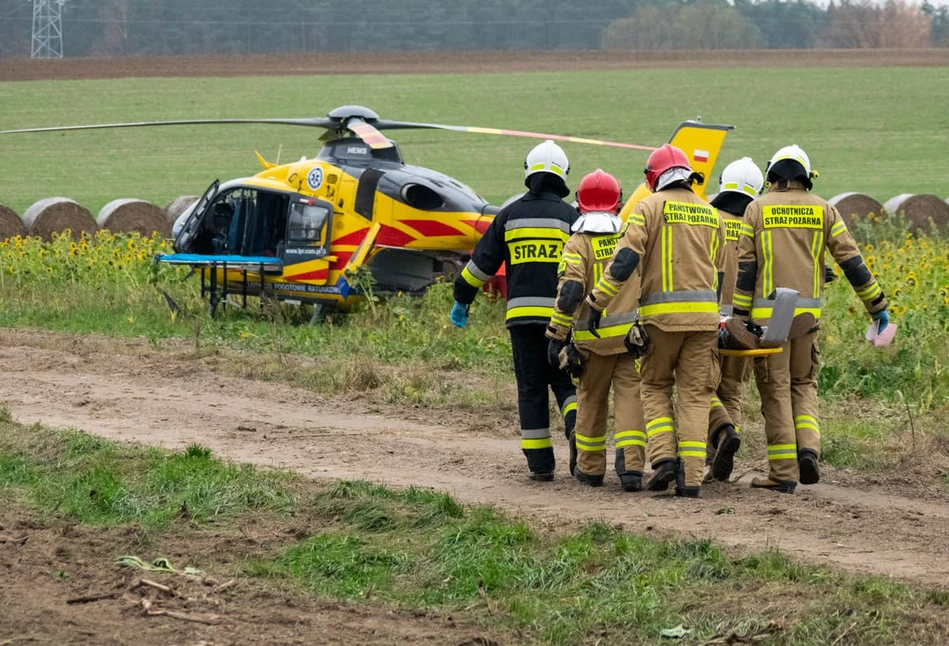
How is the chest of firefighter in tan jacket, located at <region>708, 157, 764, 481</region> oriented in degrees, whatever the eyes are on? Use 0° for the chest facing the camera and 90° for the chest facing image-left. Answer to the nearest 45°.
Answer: approximately 180°

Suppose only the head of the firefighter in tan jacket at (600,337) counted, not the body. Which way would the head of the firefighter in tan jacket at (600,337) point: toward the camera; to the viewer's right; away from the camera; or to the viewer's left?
away from the camera

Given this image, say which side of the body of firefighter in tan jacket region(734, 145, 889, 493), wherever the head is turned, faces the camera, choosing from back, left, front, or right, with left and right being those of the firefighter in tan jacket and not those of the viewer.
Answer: back

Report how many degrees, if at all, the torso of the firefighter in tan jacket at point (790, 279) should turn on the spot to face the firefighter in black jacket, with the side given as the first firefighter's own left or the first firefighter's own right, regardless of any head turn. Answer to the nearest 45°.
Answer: approximately 90° to the first firefighter's own left

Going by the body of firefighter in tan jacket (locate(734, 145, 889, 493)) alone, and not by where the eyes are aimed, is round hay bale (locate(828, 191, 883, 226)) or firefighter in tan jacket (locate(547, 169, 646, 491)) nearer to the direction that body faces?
the round hay bale

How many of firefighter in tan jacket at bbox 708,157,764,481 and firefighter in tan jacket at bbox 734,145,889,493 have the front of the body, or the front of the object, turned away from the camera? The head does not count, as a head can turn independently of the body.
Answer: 2

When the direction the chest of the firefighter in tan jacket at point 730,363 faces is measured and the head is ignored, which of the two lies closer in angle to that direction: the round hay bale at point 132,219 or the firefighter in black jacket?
the round hay bale

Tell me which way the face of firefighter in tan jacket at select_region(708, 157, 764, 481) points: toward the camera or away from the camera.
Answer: away from the camera

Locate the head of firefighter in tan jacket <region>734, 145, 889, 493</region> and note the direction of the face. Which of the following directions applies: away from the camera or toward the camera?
away from the camera

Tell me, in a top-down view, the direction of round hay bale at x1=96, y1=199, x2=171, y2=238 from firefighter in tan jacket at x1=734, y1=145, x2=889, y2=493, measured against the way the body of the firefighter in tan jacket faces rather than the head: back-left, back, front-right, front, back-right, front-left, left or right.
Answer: front-left

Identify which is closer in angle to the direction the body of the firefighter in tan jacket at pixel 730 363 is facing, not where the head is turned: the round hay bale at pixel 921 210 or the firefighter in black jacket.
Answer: the round hay bale

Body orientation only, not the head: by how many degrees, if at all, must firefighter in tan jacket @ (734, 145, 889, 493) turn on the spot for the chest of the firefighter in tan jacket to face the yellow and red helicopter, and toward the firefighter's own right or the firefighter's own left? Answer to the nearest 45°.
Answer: approximately 45° to the firefighter's own left
